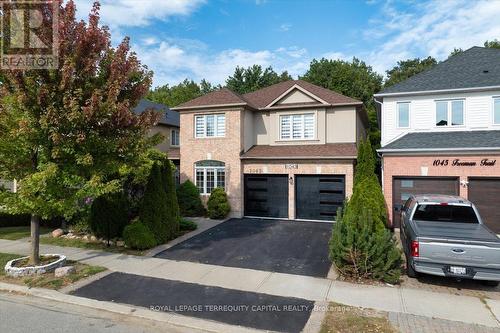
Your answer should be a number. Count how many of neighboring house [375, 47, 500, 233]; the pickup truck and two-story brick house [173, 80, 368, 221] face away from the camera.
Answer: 1

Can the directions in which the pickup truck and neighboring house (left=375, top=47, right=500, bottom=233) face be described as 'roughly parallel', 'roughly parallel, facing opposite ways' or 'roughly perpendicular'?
roughly parallel, facing opposite ways

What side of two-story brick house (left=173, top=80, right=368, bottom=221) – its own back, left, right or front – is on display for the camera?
front

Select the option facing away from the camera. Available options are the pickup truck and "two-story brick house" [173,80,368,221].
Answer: the pickup truck

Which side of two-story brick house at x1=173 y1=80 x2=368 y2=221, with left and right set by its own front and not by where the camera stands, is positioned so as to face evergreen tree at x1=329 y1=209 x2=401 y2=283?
front

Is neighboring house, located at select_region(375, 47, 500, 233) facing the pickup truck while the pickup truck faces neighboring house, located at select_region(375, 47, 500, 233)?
yes

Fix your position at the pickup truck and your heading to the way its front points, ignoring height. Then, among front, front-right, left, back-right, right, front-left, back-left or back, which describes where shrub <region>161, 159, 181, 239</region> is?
left

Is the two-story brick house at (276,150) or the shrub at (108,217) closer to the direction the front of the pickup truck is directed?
the two-story brick house

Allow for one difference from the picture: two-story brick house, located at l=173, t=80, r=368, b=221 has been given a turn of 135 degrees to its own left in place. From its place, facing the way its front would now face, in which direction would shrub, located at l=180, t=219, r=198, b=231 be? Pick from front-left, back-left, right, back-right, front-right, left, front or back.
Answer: back

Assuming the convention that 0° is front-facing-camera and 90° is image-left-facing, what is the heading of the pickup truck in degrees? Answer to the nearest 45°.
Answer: approximately 180°

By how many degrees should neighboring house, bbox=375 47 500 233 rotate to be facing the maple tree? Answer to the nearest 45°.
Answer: approximately 45° to its right

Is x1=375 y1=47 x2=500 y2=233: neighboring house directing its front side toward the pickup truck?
yes

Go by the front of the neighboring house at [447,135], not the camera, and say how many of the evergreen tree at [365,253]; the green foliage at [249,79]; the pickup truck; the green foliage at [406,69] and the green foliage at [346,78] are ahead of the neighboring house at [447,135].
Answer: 2

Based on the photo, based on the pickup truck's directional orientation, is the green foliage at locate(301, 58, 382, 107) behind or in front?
in front

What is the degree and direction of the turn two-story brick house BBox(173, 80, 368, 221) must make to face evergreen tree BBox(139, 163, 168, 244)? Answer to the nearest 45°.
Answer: approximately 45° to its right

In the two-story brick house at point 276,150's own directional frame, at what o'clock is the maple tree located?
The maple tree is roughly at 1 o'clock from the two-story brick house.

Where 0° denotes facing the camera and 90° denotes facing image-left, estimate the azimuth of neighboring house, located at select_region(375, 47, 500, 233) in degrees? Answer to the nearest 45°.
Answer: approximately 0°
